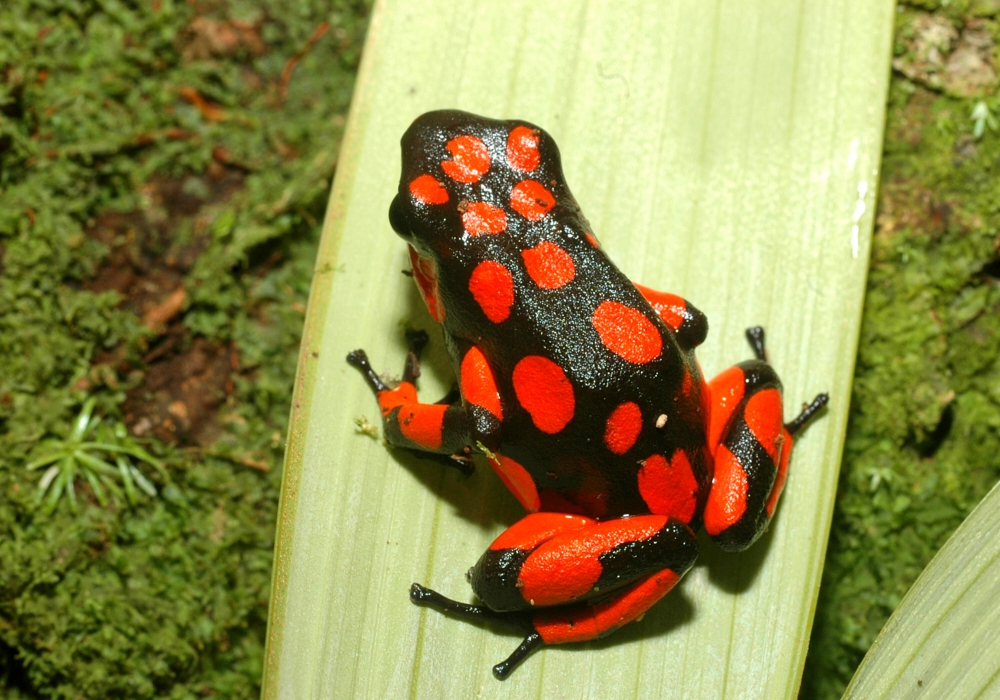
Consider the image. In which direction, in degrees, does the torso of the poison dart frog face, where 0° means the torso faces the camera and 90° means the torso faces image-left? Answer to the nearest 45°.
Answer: approximately 135°

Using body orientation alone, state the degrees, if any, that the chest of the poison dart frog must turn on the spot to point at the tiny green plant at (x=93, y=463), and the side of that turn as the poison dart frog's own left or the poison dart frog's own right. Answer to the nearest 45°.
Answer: approximately 45° to the poison dart frog's own left

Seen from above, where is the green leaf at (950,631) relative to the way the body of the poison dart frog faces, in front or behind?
behind

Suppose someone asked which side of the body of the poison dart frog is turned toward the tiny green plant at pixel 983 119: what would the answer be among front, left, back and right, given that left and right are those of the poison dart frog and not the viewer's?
right
